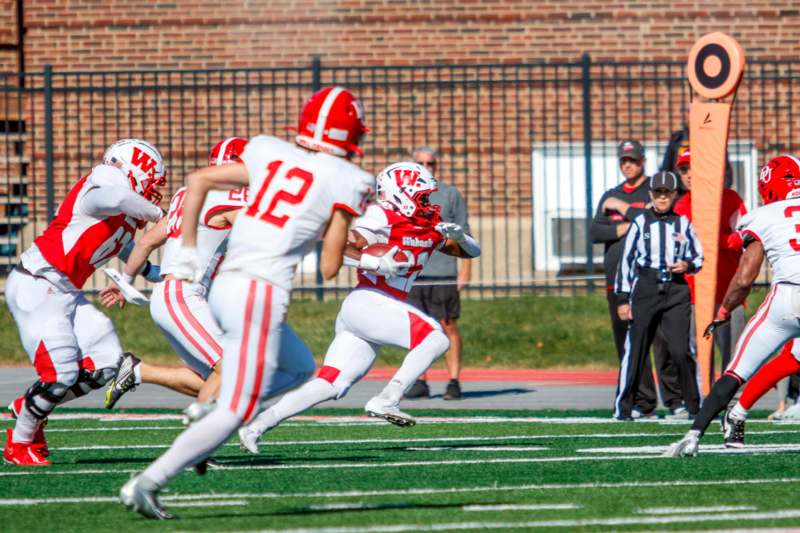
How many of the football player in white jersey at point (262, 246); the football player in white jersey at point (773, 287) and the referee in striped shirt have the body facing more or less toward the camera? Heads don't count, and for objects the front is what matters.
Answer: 1

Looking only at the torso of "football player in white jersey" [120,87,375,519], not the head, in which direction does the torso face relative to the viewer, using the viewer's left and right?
facing away from the viewer and to the right of the viewer

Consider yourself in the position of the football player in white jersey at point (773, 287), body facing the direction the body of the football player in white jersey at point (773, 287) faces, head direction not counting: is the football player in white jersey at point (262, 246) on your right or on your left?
on your left

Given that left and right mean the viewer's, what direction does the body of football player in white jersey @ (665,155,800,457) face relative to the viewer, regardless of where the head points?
facing away from the viewer and to the left of the viewer

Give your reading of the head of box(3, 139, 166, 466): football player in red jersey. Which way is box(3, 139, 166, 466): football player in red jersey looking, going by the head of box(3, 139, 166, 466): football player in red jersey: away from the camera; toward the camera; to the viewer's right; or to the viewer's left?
to the viewer's right

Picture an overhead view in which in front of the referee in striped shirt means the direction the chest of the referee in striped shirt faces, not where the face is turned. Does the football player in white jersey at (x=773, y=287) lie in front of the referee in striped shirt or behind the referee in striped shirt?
in front

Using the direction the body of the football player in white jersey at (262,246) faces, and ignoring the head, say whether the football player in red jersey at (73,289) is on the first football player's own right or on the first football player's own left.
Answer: on the first football player's own left

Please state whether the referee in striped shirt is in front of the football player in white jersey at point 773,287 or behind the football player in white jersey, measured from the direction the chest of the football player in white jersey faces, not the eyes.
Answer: in front

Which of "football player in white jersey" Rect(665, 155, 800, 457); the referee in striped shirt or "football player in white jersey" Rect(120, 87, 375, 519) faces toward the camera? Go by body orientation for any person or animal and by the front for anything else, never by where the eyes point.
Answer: the referee in striped shirt

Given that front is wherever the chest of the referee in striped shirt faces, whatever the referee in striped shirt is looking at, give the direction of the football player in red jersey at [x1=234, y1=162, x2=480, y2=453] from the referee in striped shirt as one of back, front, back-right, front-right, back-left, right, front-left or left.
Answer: front-right

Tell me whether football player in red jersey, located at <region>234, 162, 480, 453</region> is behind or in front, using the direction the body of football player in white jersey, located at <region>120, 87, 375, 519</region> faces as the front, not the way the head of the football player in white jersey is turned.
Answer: in front

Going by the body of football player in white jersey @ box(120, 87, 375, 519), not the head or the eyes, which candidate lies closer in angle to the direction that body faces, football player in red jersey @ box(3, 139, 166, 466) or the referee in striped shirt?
the referee in striped shirt
